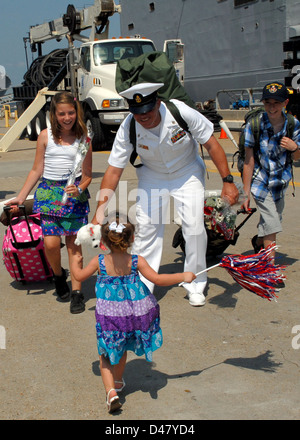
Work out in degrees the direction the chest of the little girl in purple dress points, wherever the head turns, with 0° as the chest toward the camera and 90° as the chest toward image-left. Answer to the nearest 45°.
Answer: approximately 180°

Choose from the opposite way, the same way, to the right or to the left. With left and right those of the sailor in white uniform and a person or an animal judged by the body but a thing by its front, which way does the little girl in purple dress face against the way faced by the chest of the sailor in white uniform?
the opposite way

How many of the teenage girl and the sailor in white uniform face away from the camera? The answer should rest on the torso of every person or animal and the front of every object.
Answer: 0

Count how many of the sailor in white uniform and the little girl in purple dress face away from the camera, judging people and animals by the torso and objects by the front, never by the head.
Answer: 1

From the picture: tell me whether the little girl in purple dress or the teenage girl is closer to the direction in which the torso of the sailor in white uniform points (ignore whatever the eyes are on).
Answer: the little girl in purple dress

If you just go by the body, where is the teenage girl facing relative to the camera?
toward the camera

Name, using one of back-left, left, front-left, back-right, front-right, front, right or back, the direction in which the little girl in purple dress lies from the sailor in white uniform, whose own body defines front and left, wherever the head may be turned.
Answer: front

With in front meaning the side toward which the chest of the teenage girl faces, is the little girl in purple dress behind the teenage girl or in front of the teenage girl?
in front

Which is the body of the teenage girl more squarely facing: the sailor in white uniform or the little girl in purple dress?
the little girl in purple dress

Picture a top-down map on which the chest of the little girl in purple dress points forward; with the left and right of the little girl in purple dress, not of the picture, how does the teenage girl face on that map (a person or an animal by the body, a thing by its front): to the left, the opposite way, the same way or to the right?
the opposite way

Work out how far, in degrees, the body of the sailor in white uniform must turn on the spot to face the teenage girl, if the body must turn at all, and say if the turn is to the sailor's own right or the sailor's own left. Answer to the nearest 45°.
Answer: approximately 90° to the sailor's own right

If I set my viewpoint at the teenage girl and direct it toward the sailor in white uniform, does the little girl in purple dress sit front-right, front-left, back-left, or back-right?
front-right

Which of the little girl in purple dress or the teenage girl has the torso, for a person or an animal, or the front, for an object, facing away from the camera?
the little girl in purple dress

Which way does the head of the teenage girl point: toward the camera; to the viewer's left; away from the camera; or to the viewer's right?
toward the camera

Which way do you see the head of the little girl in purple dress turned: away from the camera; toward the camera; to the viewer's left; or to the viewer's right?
away from the camera

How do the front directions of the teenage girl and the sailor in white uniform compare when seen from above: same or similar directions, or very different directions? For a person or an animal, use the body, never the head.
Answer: same or similar directions
